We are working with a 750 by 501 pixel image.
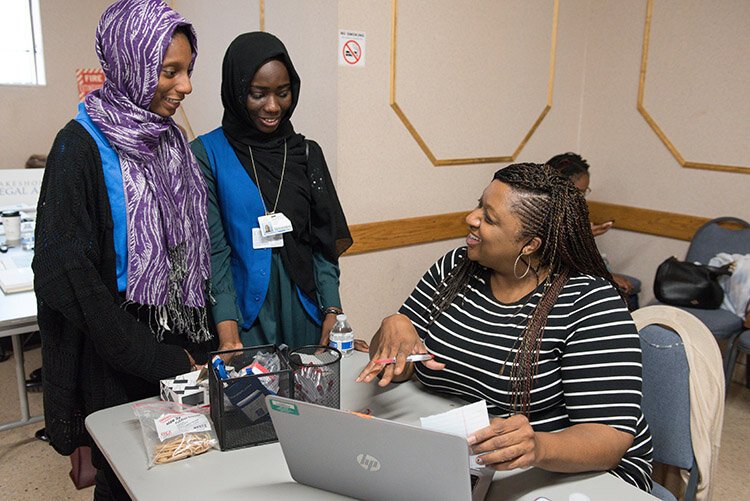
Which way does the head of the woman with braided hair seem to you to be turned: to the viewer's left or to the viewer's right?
to the viewer's left

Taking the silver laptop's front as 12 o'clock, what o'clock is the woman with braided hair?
The woman with braided hair is roughly at 12 o'clock from the silver laptop.

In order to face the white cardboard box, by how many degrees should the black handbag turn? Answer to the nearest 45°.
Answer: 0° — it already faces it

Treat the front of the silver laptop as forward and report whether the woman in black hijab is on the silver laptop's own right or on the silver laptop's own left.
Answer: on the silver laptop's own left

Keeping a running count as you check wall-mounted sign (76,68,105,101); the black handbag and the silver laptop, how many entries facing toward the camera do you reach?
2

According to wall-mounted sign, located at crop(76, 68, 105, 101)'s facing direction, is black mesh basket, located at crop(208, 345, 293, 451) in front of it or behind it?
in front

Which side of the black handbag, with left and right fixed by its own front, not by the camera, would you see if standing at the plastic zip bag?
front

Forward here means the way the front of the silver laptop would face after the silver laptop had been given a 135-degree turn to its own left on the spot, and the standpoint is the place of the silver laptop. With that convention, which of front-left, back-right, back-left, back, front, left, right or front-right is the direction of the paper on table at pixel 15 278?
front-right

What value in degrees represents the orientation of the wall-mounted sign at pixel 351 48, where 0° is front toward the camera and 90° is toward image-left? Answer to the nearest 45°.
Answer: approximately 315°

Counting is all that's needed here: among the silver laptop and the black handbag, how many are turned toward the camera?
1

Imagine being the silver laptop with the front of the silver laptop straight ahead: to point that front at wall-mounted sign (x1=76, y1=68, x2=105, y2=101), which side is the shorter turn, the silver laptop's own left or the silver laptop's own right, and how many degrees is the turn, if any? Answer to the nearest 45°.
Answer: approximately 90° to the silver laptop's own left

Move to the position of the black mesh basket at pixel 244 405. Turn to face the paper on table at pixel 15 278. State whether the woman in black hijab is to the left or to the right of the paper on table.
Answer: right

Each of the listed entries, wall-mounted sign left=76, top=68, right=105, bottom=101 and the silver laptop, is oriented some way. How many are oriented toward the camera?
1
